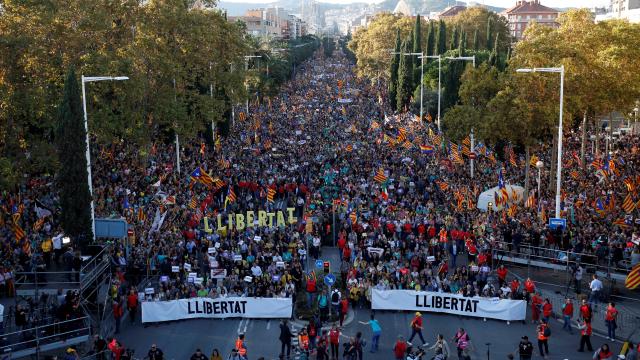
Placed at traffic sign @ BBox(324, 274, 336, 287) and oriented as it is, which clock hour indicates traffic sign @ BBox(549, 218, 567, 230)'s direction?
traffic sign @ BBox(549, 218, 567, 230) is roughly at 8 o'clock from traffic sign @ BBox(324, 274, 336, 287).

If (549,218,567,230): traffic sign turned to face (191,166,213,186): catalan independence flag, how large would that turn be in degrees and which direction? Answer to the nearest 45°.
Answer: approximately 90° to its right

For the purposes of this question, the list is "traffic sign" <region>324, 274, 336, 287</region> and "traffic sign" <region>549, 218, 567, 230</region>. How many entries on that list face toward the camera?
2

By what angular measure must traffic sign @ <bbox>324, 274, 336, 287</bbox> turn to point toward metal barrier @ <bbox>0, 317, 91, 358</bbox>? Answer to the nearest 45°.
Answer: approximately 45° to its right

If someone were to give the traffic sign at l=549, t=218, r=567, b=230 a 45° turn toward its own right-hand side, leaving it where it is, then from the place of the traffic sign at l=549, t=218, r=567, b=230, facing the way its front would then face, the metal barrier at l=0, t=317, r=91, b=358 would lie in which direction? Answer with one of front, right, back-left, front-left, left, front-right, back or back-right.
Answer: front

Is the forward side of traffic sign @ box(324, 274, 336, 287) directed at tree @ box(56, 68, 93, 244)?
no

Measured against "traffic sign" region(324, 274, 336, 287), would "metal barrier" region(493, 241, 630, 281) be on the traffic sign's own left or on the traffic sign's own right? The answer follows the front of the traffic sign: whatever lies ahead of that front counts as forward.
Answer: on the traffic sign's own left

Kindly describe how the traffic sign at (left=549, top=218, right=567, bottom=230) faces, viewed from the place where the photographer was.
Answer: facing the viewer

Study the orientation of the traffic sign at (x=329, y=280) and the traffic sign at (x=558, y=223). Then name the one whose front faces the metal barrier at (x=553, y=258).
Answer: the traffic sign at (x=558, y=223)

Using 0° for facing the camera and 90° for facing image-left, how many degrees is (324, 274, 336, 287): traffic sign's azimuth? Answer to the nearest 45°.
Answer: approximately 0°

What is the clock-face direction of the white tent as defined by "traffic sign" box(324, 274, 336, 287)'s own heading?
The white tent is roughly at 7 o'clock from the traffic sign.

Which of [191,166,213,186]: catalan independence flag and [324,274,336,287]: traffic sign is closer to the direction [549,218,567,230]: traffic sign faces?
the traffic sign

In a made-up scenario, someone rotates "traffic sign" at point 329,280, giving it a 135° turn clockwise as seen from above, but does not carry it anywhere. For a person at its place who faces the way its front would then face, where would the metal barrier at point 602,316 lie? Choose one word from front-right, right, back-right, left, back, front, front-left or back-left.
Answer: back-right

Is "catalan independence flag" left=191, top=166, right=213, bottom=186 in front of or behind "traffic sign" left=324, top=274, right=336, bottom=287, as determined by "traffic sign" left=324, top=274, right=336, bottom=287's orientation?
behind

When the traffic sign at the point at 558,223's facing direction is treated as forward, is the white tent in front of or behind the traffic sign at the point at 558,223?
behind

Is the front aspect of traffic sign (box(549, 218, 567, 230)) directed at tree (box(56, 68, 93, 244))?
no

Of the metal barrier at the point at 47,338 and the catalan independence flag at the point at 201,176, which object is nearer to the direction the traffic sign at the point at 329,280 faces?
the metal barrier

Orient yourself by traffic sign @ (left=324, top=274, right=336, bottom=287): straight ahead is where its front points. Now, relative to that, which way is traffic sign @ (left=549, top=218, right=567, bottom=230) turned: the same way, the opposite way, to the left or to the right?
the same way
